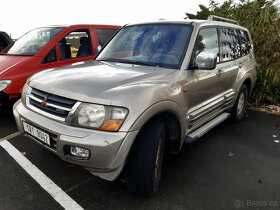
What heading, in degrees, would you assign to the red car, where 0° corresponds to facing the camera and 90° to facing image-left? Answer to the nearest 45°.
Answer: approximately 45°

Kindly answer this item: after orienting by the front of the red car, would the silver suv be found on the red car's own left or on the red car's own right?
on the red car's own left

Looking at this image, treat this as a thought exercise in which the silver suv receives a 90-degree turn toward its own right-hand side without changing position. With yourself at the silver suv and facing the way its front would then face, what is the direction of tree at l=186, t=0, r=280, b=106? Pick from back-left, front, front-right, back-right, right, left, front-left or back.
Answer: right

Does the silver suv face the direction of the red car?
no

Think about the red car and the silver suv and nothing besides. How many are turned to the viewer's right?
0

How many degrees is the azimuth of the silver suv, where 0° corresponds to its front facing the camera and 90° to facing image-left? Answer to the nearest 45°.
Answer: approximately 45°

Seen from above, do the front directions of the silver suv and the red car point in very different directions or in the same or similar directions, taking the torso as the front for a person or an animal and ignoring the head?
same or similar directions

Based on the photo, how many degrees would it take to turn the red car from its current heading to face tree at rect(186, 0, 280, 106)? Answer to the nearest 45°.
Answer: approximately 135° to its left
